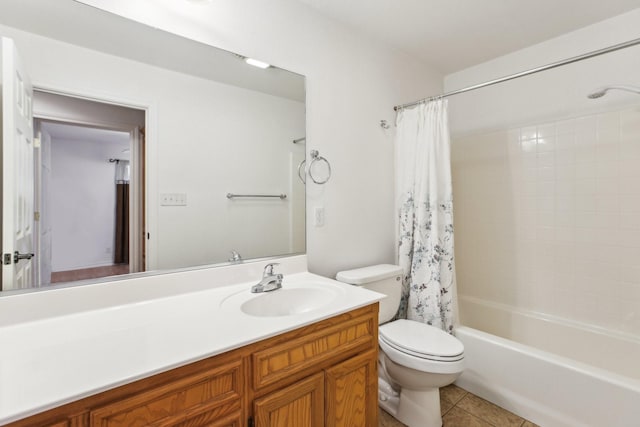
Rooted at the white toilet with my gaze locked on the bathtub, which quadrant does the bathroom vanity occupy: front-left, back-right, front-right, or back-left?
back-right

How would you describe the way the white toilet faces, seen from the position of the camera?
facing the viewer and to the right of the viewer

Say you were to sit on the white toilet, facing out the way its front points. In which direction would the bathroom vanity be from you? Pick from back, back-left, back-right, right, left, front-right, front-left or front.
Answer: right

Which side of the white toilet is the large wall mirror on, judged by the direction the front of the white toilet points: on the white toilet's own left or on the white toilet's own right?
on the white toilet's own right

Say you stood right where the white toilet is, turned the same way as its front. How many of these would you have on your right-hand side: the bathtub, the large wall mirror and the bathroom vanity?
2

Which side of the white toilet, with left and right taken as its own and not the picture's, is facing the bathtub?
left
